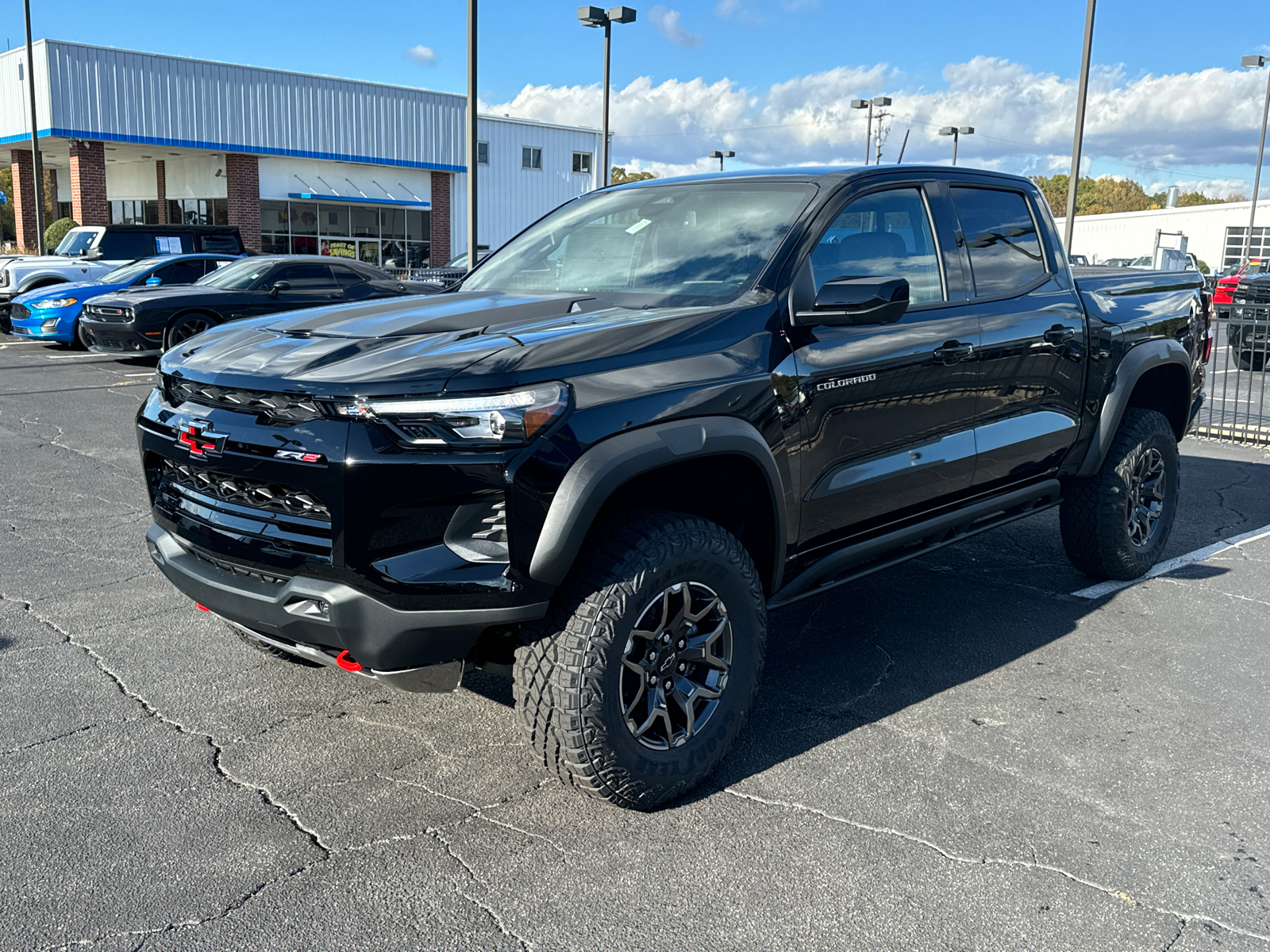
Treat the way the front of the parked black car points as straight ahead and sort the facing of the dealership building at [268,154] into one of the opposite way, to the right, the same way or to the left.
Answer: to the left

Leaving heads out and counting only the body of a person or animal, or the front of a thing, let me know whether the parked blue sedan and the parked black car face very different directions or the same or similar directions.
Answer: same or similar directions

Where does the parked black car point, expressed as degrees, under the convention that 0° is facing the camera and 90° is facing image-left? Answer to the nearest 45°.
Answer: approximately 45°

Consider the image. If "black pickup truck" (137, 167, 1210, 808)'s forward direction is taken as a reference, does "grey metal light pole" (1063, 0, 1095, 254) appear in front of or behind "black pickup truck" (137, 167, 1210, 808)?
behind

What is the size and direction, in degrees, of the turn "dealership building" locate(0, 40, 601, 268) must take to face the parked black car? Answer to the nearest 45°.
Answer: approximately 45° to its right

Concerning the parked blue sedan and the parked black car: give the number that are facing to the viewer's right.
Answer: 0

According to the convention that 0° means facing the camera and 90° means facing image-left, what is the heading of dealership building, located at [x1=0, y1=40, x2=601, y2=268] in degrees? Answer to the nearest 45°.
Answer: approximately 315°

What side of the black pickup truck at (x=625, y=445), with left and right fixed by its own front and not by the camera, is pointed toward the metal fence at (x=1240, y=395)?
back

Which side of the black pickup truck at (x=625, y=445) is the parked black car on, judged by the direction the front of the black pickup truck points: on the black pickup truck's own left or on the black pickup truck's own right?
on the black pickup truck's own right

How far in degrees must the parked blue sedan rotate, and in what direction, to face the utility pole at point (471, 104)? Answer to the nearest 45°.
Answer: approximately 135° to its left

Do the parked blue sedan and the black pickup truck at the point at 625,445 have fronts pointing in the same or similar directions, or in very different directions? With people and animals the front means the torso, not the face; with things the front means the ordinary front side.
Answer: same or similar directions

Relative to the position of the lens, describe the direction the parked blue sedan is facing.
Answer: facing the viewer and to the left of the viewer

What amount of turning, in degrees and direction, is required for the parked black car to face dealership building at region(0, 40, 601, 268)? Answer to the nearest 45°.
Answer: approximately 135° to its right

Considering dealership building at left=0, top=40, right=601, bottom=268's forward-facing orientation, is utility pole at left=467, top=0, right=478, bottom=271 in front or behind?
in front
